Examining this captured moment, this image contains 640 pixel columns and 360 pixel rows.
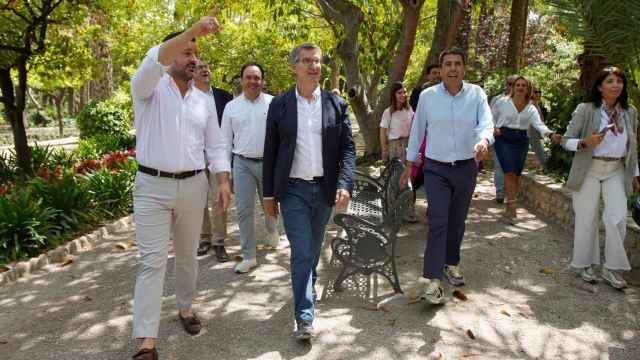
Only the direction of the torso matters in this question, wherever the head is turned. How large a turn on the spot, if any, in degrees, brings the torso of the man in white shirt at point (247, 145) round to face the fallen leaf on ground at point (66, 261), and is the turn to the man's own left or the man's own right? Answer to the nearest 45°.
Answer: approximately 90° to the man's own right

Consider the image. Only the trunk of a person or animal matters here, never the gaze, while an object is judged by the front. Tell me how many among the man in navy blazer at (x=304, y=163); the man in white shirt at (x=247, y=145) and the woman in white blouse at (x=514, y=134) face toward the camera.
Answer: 3

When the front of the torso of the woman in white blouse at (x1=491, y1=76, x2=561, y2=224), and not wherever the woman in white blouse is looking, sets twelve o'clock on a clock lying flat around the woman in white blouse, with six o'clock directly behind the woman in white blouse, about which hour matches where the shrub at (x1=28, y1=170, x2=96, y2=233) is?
The shrub is roughly at 2 o'clock from the woman in white blouse.

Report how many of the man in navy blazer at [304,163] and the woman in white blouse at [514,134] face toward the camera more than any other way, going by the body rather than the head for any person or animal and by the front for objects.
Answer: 2

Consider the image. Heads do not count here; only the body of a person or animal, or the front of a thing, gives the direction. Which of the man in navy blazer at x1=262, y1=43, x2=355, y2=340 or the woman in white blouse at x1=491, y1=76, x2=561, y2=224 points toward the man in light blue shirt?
the woman in white blouse

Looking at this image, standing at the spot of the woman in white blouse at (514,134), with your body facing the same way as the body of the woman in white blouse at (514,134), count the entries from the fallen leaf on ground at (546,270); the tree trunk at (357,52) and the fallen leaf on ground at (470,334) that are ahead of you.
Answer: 2

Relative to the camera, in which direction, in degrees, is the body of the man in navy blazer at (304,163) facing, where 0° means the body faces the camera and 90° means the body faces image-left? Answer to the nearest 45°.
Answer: approximately 0°

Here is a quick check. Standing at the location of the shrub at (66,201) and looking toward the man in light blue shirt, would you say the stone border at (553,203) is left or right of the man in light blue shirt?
left

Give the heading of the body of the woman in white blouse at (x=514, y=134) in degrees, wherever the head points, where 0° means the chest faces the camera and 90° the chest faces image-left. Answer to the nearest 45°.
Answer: approximately 0°

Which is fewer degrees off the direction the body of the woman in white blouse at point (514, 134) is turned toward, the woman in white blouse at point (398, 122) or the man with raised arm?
the man with raised arm

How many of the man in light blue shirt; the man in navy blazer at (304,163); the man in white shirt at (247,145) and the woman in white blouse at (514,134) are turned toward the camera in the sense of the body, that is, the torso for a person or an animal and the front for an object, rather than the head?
4

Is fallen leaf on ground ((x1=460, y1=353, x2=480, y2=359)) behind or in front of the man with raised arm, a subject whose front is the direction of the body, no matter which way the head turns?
in front

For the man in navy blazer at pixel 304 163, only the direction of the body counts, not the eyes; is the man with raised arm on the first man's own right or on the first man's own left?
on the first man's own right

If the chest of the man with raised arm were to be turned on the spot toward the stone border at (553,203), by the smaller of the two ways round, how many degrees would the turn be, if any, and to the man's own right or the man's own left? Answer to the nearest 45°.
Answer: approximately 90° to the man's own left

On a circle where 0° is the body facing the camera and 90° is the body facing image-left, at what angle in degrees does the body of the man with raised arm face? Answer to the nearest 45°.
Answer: approximately 315°

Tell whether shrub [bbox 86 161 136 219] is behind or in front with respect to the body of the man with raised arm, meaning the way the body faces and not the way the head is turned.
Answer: behind

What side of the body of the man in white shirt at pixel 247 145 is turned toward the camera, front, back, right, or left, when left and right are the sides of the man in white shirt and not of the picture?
front

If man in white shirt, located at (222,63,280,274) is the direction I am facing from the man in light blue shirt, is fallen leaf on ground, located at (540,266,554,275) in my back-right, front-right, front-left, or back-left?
back-right
